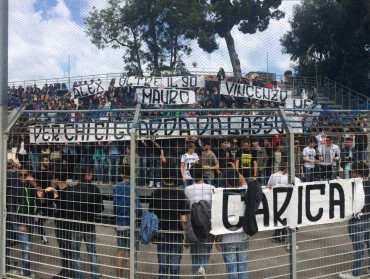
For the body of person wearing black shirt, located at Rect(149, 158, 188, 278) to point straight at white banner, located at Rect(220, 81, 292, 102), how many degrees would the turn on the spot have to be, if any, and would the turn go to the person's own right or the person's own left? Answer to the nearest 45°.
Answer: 0° — they already face it

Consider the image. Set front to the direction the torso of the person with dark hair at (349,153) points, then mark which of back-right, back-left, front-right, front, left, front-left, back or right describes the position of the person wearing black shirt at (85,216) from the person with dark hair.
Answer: front-right

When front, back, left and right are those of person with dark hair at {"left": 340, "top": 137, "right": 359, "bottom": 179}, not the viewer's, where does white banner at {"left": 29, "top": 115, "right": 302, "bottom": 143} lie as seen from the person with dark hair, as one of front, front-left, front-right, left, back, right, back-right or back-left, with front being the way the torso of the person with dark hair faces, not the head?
front-right

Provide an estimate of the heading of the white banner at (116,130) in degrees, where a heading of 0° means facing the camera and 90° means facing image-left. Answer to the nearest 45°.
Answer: approximately 0°

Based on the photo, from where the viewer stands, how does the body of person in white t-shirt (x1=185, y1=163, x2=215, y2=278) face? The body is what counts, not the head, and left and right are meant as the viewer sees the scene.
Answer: facing away from the viewer

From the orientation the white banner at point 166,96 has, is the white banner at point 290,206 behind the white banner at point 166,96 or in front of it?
in front

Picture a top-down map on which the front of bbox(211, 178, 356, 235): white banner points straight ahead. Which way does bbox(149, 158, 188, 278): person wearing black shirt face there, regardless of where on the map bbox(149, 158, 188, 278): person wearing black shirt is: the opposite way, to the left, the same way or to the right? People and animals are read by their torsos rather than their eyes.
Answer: the opposite way

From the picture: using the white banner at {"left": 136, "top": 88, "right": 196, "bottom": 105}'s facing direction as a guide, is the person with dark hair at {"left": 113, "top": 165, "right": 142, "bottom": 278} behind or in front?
in front

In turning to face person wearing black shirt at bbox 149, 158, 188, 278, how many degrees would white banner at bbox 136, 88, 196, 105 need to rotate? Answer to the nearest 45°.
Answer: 0° — it already faces them

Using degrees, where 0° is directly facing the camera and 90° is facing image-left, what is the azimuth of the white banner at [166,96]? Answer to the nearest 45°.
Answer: approximately 0°
